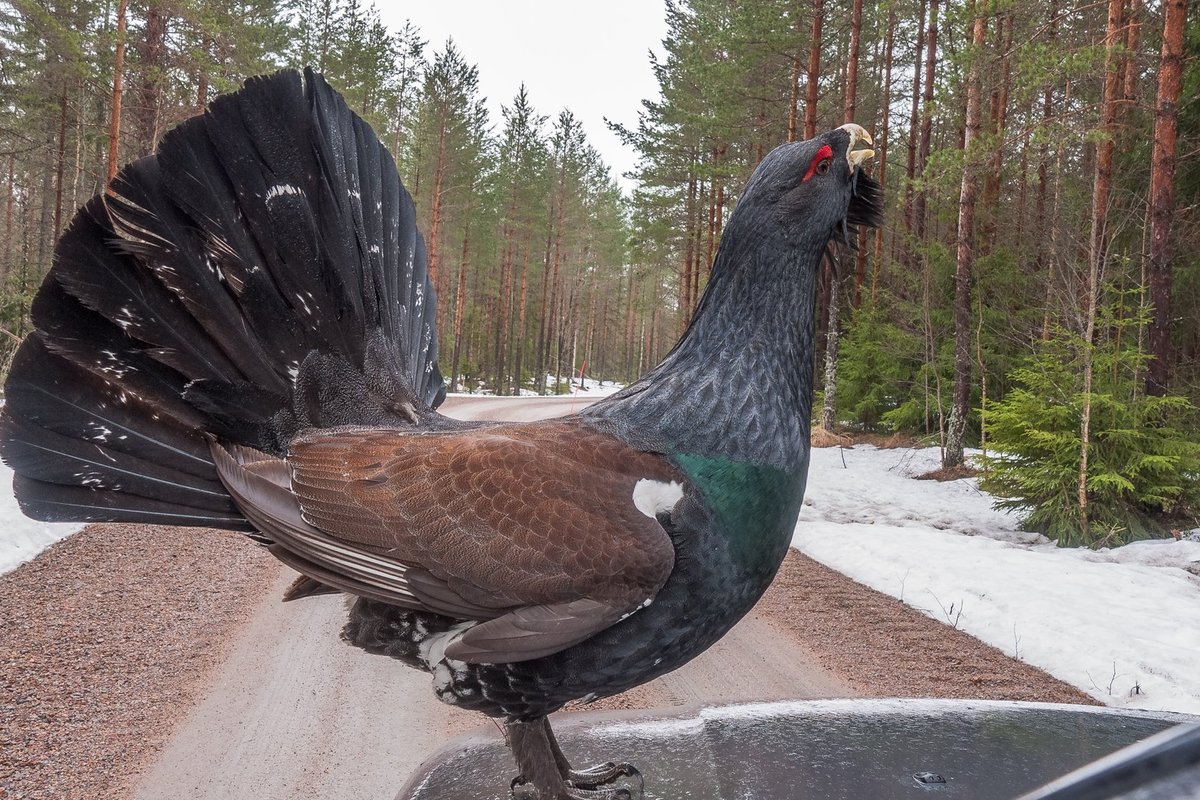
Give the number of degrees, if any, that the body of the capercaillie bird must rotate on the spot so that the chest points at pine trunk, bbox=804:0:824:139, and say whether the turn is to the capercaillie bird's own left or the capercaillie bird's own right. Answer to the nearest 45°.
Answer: approximately 45° to the capercaillie bird's own left

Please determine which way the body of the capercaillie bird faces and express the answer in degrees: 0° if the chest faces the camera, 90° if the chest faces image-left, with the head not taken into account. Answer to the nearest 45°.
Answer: approximately 270°

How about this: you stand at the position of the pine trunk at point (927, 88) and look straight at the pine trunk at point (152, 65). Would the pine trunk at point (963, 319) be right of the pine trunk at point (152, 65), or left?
left

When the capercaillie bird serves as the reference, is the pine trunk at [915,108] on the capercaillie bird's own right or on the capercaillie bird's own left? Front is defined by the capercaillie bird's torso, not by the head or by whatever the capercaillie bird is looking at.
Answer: on the capercaillie bird's own left

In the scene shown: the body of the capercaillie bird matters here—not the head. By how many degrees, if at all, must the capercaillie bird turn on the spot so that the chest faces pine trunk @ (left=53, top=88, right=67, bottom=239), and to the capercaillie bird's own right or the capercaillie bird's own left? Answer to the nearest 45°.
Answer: approximately 135° to the capercaillie bird's own left

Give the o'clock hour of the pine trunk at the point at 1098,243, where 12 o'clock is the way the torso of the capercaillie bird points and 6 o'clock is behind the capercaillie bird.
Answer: The pine trunk is roughly at 11 o'clock from the capercaillie bird.

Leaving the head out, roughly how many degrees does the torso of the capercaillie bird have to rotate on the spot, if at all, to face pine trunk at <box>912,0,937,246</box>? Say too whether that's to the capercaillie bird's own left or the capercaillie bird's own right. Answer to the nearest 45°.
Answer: approximately 45° to the capercaillie bird's own left

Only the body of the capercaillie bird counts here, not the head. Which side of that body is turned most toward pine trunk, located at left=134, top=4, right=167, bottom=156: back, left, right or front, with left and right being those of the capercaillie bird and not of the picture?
left
